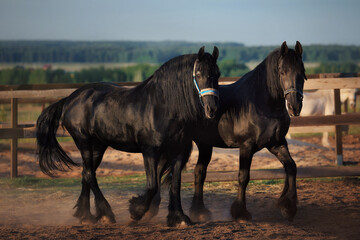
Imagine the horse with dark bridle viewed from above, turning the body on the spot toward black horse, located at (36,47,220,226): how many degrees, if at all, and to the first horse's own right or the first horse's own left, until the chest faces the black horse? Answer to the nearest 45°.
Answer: approximately 135° to the first horse's own right

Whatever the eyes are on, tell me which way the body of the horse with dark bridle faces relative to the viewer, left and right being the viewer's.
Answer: facing the viewer and to the right of the viewer

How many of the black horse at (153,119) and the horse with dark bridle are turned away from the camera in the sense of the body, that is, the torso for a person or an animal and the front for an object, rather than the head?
0

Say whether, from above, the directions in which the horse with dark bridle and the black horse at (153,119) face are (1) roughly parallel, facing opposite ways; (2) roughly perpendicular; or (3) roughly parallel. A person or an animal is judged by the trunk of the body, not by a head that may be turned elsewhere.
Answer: roughly parallel

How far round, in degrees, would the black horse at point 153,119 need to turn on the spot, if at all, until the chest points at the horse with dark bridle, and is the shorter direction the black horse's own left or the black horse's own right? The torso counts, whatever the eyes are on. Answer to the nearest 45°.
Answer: approximately 45° to the black horse's own left

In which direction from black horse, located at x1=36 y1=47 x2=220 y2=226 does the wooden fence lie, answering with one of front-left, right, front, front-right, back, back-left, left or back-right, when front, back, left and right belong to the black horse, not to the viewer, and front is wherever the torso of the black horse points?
left

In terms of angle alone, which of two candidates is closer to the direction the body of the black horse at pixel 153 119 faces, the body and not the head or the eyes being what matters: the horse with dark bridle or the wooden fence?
the horse with dark bridle
